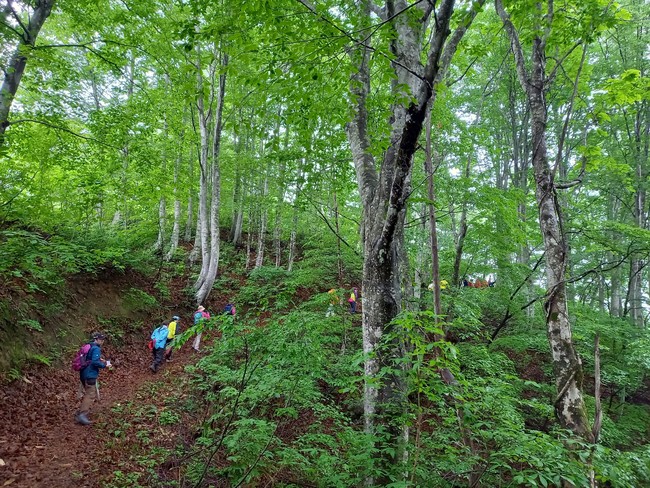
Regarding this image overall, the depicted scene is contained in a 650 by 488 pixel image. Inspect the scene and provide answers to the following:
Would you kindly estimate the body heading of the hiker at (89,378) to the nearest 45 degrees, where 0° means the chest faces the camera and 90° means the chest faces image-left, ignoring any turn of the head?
approximately 270°

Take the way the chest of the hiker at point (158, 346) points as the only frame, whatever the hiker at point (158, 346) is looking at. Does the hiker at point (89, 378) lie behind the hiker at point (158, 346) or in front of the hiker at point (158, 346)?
behind

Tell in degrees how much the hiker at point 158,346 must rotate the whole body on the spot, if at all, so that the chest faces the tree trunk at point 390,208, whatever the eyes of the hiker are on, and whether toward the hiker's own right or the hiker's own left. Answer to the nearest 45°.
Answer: approximately 135° to the hiker's own right

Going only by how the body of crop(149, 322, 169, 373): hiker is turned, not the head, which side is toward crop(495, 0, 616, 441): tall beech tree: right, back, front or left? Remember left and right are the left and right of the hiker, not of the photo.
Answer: right

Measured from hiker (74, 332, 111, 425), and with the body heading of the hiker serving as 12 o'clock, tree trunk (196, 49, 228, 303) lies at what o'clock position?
The tree trunk is roughly at 10 o'clock from the hiker.

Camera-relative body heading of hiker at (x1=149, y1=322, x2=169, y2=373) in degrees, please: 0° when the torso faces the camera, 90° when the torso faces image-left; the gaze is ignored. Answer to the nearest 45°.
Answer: approximately 225°

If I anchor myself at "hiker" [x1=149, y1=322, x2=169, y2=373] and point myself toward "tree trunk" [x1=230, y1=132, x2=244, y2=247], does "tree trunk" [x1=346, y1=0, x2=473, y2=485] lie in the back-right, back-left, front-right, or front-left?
back-right

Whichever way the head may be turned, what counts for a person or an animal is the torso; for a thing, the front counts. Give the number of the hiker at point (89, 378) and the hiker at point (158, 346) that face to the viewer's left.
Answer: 0

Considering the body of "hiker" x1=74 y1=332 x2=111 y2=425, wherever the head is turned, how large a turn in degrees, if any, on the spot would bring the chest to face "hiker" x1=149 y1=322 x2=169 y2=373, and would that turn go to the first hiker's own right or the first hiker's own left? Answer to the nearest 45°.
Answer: approximately 45° to the first hiker's own left
